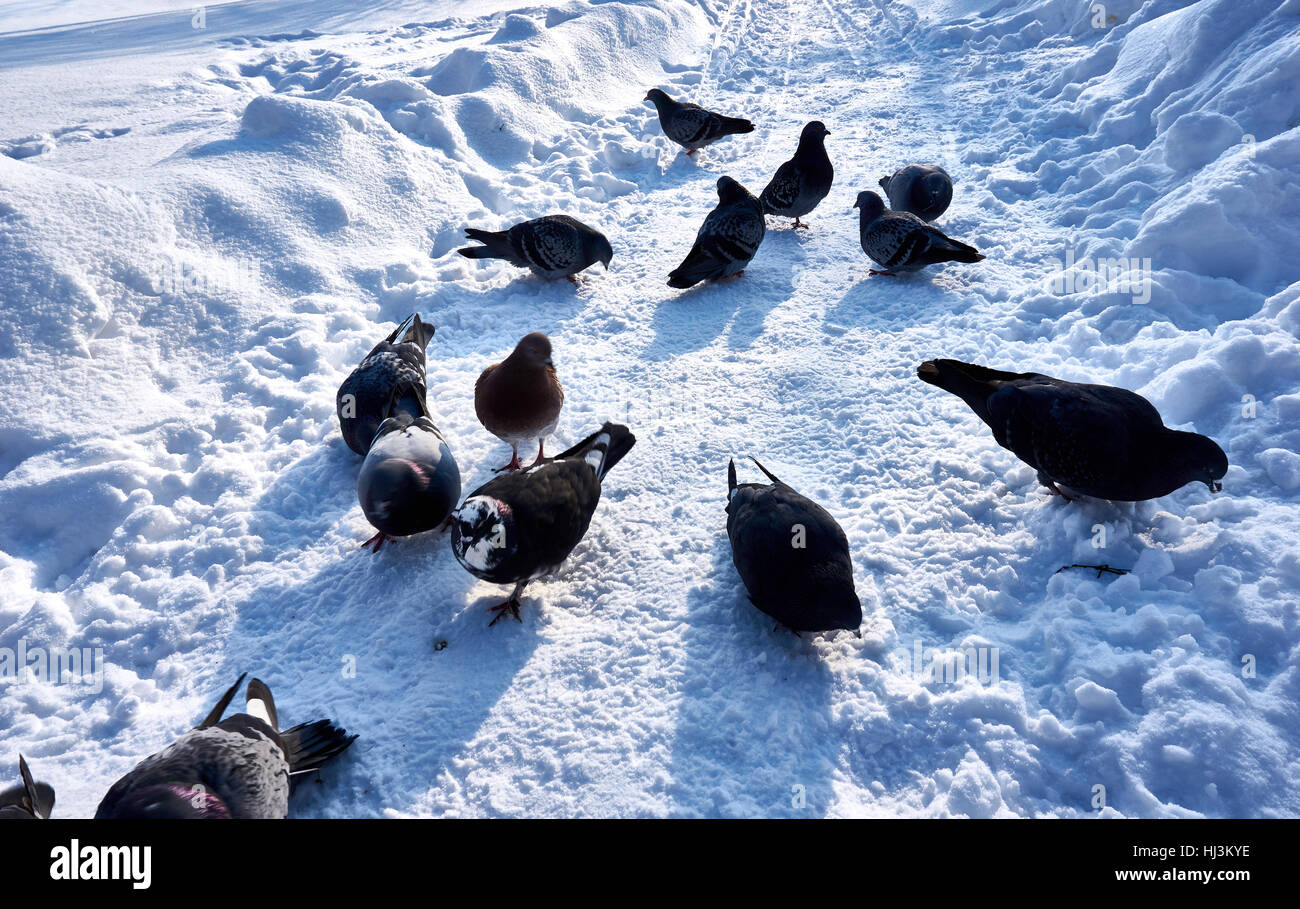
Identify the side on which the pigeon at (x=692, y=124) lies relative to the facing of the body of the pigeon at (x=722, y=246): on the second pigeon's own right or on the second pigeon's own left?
on the second pigeon's own left

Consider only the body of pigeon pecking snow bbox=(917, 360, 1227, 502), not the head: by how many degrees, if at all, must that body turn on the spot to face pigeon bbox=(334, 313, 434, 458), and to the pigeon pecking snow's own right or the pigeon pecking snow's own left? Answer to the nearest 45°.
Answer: approximately 180°

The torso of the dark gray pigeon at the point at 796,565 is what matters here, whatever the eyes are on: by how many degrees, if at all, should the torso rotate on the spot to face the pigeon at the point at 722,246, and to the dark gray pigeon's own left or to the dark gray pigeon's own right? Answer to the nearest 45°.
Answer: approximately 135° to the dark gray pigeon's own left

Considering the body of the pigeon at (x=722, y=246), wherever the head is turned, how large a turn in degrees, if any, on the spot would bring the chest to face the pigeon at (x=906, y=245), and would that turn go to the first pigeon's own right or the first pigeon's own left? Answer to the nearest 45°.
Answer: approximately 45° to the first pigeon's own right

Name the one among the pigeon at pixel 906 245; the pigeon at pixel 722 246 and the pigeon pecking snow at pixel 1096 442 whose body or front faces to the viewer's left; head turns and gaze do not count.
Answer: the pigeon at pixel 906 245

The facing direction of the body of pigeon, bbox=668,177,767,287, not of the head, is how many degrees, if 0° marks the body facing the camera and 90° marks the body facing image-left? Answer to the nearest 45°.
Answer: approximately 225°

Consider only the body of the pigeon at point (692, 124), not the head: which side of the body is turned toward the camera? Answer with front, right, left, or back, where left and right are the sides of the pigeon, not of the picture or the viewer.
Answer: left

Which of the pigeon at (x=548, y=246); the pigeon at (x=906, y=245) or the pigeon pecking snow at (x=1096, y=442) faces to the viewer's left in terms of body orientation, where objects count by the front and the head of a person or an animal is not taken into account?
the pigeon at (x=906, y=245)

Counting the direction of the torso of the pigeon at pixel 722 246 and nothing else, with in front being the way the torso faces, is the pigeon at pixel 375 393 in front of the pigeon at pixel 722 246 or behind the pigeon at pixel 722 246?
behind

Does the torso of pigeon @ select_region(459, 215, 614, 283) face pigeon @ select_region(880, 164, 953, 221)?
yes
